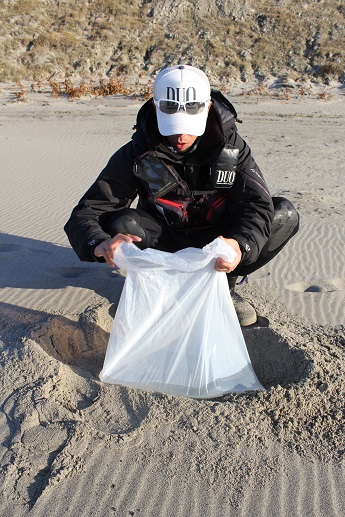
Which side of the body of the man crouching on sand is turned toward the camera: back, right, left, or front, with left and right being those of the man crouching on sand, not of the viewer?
front

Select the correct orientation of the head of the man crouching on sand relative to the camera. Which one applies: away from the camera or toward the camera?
toward the camera
